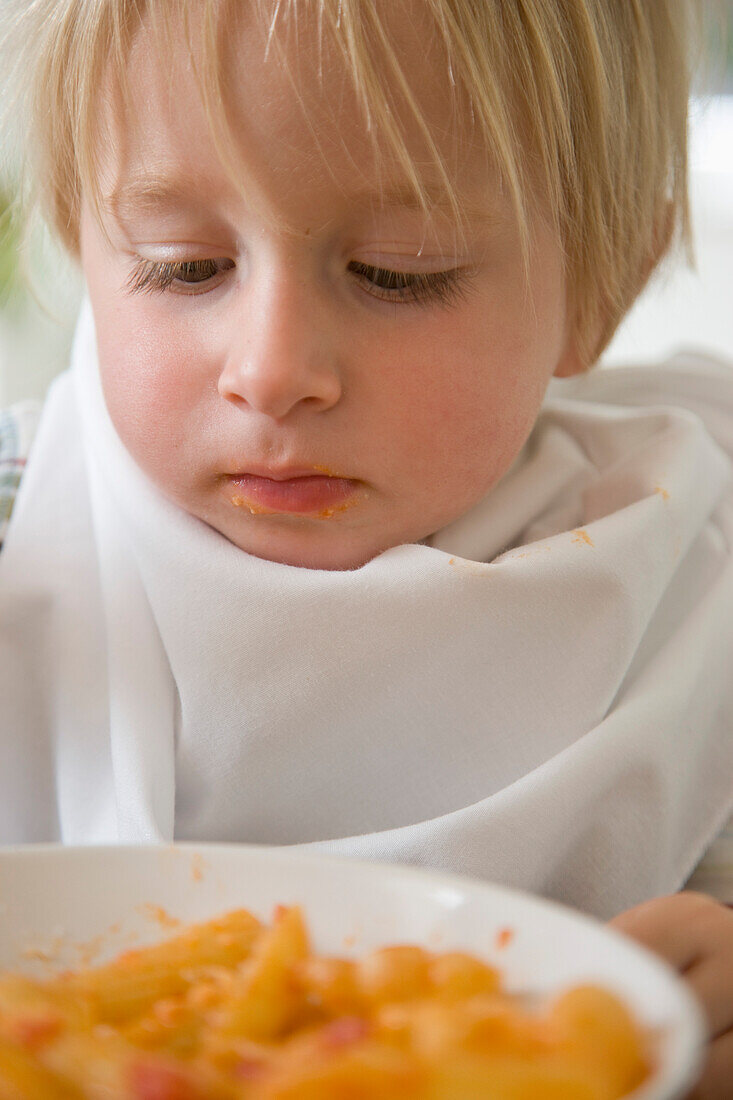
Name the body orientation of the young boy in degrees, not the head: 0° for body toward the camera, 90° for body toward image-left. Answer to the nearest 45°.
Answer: approximately 0°
